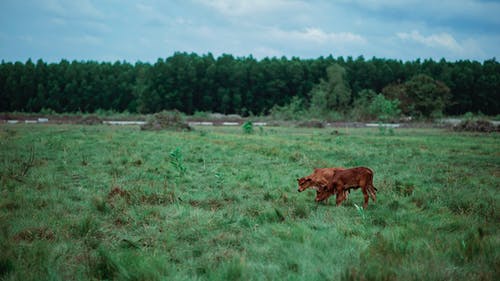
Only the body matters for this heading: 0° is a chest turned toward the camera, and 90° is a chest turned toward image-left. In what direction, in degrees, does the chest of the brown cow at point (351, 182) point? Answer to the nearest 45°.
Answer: approximately 90°

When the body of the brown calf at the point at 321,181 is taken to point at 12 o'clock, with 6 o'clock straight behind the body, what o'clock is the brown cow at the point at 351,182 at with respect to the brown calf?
The brown cow is roughly at 7 o'clock from the brown calf.

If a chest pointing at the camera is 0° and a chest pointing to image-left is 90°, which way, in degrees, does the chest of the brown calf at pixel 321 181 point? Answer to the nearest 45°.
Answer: approximately 90°

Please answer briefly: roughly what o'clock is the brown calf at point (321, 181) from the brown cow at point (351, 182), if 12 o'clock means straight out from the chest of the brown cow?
The brown calf is roughly at 1 o'clock from the brown cow.

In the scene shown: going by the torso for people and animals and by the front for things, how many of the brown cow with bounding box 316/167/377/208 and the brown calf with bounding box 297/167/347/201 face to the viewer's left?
2
